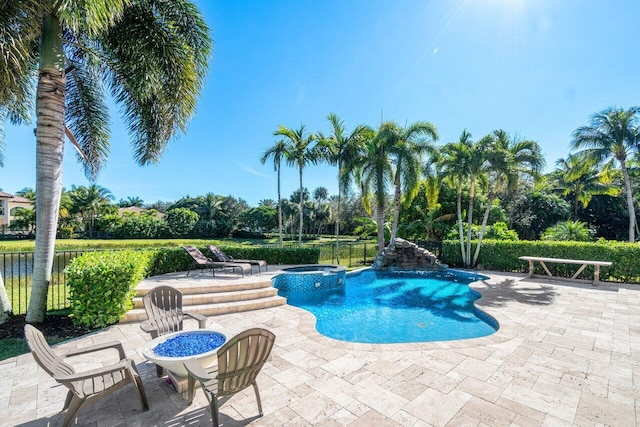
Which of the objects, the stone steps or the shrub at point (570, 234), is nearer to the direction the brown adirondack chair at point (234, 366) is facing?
the stone steps

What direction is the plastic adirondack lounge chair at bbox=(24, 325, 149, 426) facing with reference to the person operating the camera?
facing to the right of the viewer

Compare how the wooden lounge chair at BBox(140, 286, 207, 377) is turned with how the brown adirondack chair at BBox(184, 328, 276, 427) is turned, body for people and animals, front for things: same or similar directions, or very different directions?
very different directions

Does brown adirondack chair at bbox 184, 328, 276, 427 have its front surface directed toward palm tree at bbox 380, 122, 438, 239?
no

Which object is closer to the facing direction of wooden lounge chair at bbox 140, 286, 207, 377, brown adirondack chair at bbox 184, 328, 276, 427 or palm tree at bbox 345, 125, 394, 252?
the brown adirondack chair

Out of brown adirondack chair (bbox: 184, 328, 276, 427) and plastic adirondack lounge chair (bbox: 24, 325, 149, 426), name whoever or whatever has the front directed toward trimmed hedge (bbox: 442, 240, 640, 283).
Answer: plastic adirondack lounge chair (bbox: 24, 325, 149, 426)

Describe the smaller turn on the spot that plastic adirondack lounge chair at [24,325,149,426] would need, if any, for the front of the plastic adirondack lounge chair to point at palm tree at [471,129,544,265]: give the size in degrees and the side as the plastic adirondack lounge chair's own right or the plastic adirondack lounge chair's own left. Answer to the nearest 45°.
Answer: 0° — it already faces it

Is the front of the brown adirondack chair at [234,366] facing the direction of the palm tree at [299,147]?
no

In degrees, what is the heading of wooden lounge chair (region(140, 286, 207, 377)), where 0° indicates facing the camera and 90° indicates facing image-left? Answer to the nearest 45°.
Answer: approximately 315°

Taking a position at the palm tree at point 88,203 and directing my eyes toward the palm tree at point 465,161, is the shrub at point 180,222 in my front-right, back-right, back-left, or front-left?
front-left

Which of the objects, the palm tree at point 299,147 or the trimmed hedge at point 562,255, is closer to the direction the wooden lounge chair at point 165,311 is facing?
the trimmed hedge

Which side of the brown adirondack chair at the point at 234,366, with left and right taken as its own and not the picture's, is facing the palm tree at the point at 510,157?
right

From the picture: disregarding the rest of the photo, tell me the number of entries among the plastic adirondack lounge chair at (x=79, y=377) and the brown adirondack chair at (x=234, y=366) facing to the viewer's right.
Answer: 1

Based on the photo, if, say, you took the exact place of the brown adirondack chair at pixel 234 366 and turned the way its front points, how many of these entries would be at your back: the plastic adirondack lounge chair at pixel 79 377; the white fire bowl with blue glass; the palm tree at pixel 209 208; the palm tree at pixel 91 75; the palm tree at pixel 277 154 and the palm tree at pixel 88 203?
0

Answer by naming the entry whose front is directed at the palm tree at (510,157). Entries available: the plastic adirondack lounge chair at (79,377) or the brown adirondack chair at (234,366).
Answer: the plastic adirondack lounge chair at (79,377)

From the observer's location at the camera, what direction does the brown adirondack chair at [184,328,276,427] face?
facing away from the viewer and to the left of the viewer

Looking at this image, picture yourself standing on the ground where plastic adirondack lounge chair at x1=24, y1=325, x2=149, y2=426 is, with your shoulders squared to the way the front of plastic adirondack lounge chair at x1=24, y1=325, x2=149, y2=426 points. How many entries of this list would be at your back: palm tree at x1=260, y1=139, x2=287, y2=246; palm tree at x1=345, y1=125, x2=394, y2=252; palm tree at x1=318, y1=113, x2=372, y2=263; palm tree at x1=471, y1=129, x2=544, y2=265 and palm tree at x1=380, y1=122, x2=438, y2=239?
0

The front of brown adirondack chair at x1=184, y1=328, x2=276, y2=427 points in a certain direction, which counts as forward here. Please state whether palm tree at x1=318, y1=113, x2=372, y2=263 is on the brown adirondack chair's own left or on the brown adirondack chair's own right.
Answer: on the brown adirondack chair's own right

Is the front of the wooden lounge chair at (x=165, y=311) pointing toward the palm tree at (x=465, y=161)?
no

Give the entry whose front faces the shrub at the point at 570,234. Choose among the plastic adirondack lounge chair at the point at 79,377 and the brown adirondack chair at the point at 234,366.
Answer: the plastic adirondack lounge chair at the point at 79,377

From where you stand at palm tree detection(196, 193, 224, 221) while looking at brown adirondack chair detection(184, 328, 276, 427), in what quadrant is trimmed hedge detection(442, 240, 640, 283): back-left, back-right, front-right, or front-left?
front-left
